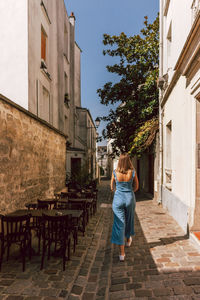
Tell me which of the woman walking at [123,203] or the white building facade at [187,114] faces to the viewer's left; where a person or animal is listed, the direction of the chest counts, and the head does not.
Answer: the white building facade

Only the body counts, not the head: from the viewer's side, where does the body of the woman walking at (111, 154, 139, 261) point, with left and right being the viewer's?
facing away from the viewer

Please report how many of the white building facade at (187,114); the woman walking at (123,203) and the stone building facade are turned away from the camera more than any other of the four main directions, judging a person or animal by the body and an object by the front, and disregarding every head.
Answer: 1

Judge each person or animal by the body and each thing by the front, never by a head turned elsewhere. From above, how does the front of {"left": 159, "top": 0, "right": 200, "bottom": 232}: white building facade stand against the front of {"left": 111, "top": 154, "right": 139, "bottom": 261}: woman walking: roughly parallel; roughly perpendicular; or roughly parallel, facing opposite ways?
roughly perpendicular

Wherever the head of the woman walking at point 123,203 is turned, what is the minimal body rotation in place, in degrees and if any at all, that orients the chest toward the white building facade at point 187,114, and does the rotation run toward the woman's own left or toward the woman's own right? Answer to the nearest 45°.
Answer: approximately 45° to the woman's own right

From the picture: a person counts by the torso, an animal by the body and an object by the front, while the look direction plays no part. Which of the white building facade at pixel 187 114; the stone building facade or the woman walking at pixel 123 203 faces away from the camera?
the woman walking

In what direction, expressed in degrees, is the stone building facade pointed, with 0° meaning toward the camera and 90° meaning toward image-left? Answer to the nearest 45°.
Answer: approximately 270°

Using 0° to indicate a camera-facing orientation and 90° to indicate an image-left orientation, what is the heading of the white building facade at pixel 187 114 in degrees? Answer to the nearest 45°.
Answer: approximately 90°

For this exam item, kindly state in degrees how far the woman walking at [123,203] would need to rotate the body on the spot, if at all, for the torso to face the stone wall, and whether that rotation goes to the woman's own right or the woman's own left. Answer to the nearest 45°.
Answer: approximately 45° to the woman's own left

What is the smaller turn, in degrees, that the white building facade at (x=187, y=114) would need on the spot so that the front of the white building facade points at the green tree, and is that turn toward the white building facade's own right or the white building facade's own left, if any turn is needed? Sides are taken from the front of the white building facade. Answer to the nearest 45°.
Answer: approximately 90° to the white building facade's own right

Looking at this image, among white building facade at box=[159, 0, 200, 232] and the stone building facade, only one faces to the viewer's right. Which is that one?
the stone building facade

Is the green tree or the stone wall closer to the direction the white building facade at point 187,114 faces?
the stone wall
